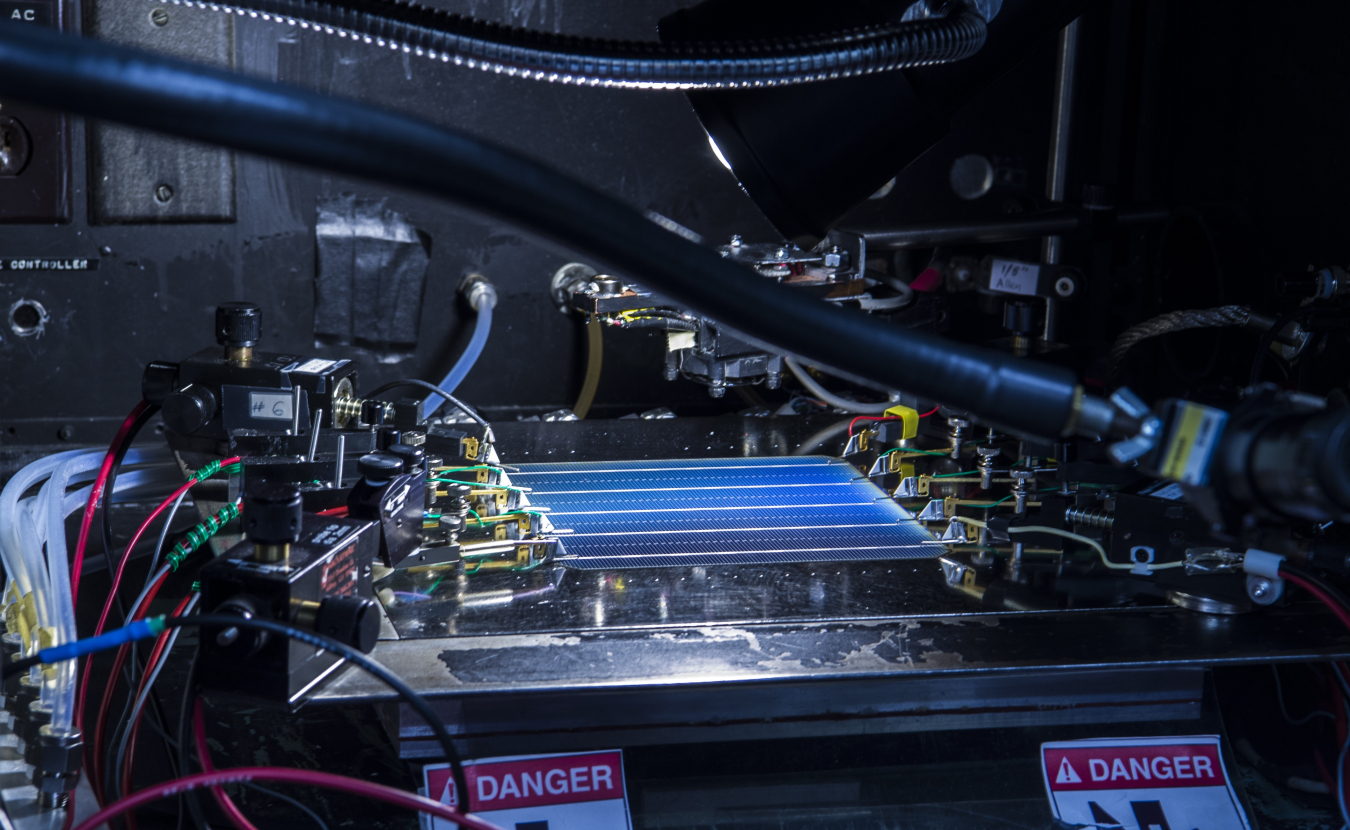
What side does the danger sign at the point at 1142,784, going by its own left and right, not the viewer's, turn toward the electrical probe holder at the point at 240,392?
right

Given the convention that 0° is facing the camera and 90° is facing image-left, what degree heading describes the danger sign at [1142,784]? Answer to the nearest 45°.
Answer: approximately 0°
